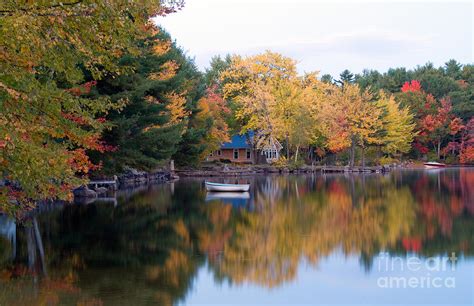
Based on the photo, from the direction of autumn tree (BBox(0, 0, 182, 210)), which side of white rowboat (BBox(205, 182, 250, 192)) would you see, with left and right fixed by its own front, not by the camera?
left

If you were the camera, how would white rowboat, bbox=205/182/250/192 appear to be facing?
facing to the left of the viewer

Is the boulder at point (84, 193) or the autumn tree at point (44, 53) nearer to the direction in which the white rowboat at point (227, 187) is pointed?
the boulder

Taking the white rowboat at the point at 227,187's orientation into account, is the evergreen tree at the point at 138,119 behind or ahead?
ahead

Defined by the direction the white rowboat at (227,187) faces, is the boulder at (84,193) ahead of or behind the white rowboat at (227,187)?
ahead

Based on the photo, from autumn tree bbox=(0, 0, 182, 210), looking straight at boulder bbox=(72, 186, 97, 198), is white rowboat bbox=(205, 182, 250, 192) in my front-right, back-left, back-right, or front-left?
front-right
